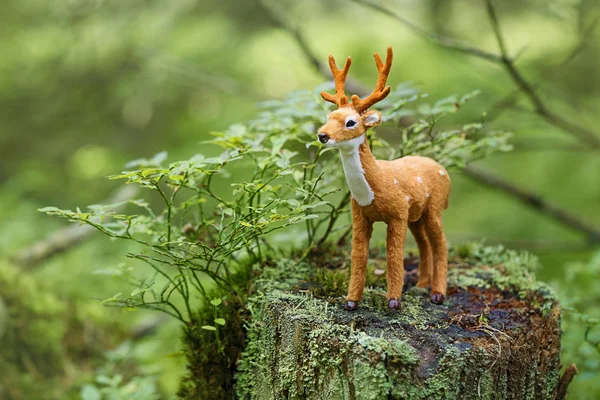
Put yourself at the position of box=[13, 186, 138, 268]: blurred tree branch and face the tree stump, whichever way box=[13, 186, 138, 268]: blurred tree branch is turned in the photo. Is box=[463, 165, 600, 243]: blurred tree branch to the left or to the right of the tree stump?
left

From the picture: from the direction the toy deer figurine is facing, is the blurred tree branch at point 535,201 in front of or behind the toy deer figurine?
behind

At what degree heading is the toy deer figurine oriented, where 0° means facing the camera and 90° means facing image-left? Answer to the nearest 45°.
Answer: approximately 45°

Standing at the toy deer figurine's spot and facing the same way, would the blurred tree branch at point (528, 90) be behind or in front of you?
behind

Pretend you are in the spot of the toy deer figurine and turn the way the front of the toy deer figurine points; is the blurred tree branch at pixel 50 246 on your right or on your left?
on your right
